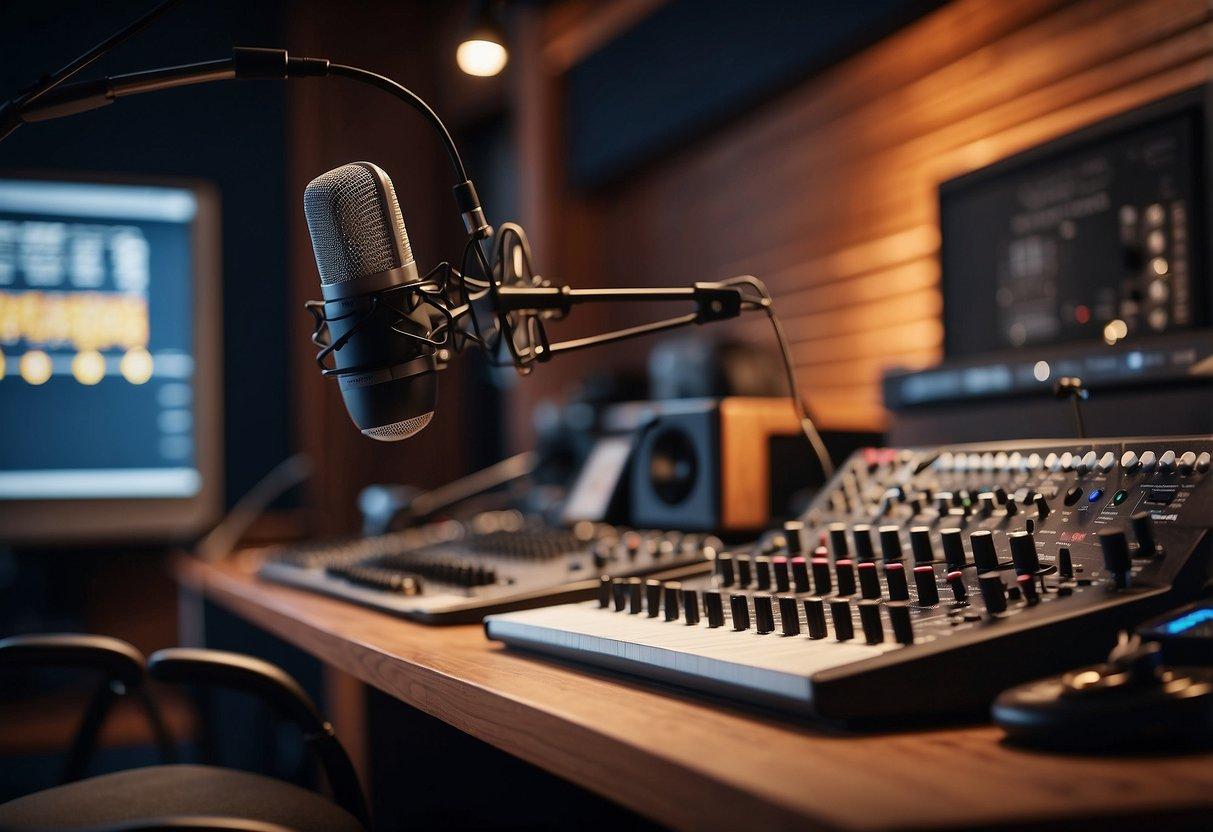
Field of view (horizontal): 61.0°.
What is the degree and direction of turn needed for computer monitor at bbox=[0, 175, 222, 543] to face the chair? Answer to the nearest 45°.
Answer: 0° — it already faces it

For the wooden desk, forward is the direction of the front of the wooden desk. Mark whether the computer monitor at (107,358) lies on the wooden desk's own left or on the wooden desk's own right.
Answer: on the wooden desk's own right

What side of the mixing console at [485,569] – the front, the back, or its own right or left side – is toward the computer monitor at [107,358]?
right

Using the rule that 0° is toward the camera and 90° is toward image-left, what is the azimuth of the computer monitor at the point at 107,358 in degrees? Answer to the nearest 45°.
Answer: approximately 0°

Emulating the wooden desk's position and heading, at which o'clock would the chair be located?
The chair is roughly at 1 o'clock from the wooden desk.
